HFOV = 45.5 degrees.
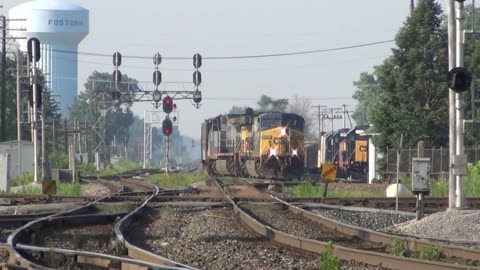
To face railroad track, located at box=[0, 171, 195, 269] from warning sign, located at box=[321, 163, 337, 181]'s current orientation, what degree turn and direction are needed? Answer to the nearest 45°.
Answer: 0° — it already faces it

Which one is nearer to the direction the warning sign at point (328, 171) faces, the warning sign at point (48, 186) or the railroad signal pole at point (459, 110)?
the railroad signal pole

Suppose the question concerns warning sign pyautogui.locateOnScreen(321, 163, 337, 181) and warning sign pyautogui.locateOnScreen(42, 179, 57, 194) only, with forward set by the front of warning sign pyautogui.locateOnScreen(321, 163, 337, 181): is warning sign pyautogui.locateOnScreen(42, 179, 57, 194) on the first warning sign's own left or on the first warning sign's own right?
on the first warning sign's own right

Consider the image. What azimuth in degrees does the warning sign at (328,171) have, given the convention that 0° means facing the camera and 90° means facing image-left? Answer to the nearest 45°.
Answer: approximately 0°

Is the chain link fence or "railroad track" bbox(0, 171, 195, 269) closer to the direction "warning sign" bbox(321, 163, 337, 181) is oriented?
the railroad track

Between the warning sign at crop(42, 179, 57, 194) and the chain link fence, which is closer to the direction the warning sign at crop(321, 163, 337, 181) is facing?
the warning sign

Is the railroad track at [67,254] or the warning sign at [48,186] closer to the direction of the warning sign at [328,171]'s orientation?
the railroad track

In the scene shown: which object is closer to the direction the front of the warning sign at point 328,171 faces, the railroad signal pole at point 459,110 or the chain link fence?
the railroad signal pole
